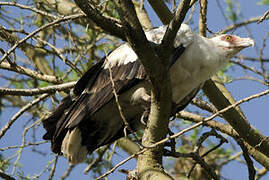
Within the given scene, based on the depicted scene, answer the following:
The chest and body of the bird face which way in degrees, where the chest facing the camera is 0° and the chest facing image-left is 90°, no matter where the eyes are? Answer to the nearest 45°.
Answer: approximately 270°

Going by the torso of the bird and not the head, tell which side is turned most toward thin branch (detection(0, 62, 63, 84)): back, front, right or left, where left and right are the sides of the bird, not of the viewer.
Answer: back
